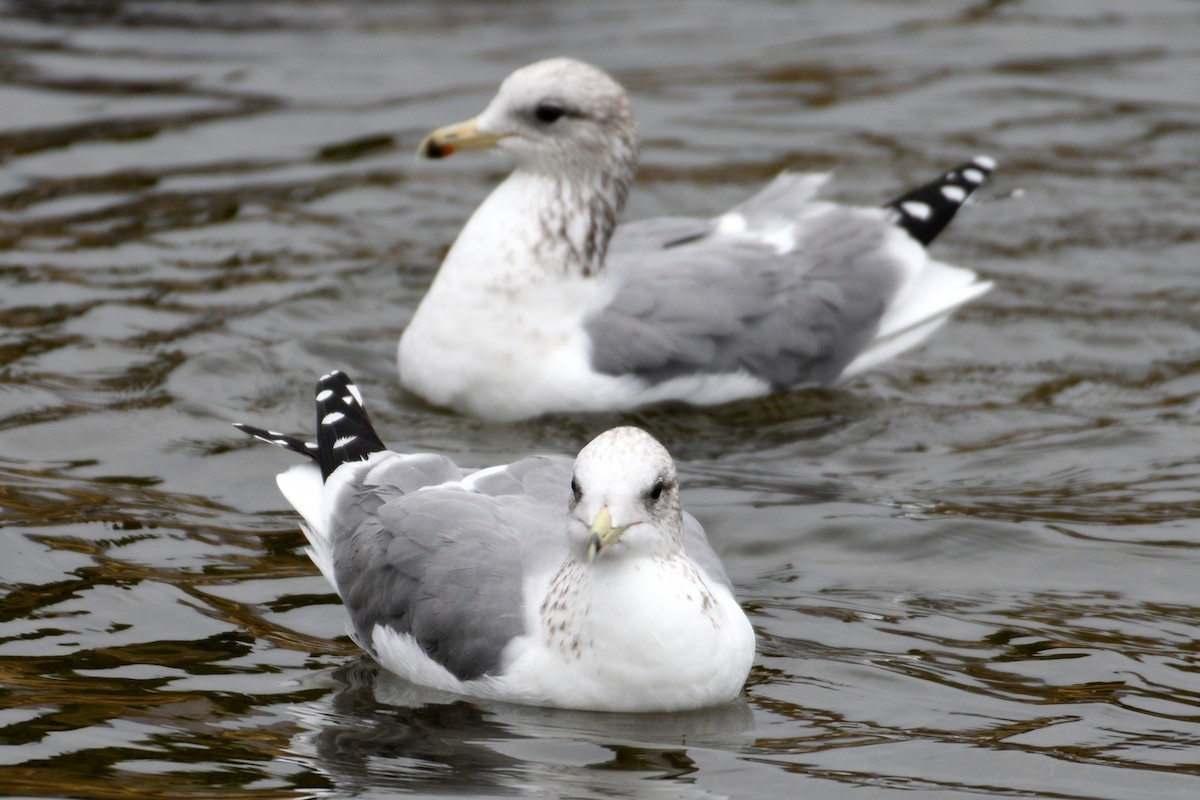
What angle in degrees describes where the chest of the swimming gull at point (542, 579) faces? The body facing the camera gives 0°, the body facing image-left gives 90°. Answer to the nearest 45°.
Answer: approximately 315°

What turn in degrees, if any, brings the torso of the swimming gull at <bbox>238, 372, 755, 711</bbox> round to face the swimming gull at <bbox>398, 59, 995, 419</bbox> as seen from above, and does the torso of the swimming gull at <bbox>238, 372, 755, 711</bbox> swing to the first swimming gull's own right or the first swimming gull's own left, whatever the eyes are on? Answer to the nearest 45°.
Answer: approximately 135° to the first swimming gull's own left
